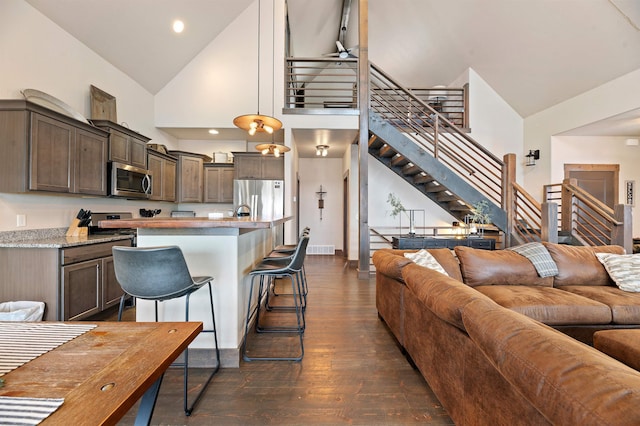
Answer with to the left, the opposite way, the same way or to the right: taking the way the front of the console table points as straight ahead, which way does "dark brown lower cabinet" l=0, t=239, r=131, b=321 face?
to the left

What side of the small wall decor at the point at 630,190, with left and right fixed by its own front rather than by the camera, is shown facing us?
front

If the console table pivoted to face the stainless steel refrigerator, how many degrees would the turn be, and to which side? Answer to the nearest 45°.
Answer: approximately 90° to its right

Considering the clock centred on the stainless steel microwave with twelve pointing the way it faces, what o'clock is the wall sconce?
The wall sconce is roughly at 11 o'clock from the stainless steel microwave.

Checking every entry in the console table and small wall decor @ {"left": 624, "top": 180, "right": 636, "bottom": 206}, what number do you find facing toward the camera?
2

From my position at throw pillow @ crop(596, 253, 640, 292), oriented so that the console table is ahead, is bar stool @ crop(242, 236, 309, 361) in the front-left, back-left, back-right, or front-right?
front-left

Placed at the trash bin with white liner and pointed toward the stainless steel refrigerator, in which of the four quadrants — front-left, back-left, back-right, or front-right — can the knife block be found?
front-left

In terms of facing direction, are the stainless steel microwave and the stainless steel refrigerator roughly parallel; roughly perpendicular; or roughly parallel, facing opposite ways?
roughly perpendicular

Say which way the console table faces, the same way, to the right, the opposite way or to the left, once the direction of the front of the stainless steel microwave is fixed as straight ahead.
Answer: to the right

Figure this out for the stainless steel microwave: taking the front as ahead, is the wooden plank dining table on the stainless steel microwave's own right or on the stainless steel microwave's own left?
on the stainless steel microwave's own right

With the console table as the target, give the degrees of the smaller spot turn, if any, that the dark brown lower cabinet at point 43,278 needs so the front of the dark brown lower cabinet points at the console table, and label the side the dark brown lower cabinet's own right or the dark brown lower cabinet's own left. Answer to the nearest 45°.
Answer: approximately 45° to the dark brown lower cabinet's own left

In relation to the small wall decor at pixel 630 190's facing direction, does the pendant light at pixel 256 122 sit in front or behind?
in front

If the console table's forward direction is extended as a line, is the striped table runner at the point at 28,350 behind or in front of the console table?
in front

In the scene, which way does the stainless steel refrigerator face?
toward the camera
